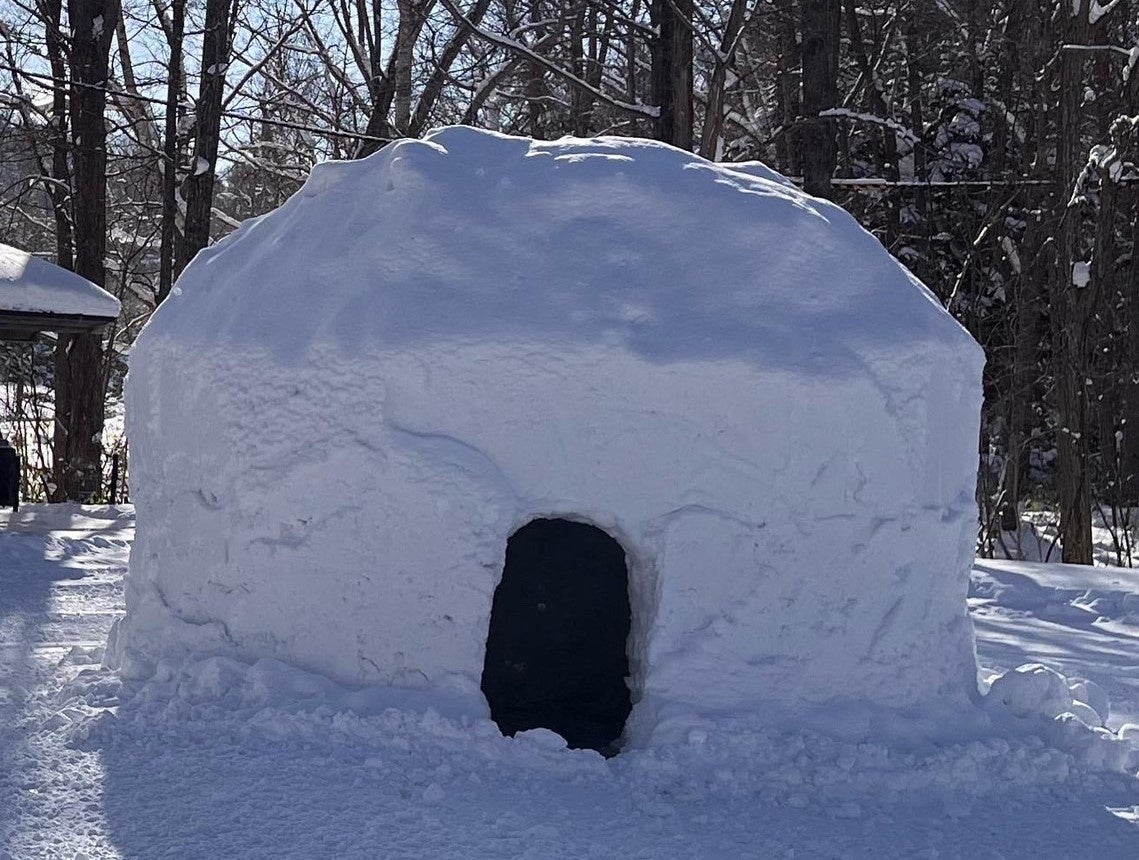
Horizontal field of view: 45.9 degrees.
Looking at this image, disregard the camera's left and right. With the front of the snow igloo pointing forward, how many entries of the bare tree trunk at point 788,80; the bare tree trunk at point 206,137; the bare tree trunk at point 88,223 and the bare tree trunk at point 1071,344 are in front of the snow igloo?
0

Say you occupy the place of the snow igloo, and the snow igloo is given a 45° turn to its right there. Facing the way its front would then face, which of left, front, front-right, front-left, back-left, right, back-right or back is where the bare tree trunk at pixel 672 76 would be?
back-right

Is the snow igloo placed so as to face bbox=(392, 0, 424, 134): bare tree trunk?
no

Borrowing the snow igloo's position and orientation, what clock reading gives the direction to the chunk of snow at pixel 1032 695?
The chunk of snow is roughly at 9 o'clock from the snow igloo.

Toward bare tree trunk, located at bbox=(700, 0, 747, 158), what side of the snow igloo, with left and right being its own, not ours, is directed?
back

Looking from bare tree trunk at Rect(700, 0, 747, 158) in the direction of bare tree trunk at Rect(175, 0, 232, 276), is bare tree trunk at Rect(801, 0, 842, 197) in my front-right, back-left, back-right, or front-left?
back-left

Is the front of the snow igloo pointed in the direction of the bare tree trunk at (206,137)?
no

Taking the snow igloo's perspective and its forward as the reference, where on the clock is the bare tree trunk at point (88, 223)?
The bare tree trunk is roughly at 5 o'clock from the snow igloo.

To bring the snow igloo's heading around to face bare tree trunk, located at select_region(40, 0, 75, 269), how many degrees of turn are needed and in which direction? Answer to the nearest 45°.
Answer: approximately 135° to its right

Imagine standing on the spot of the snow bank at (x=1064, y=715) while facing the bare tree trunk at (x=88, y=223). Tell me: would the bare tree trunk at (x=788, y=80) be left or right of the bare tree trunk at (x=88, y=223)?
right

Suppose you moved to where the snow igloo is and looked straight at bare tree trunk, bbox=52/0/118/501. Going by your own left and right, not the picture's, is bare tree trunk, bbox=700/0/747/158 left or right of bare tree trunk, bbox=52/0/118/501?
right

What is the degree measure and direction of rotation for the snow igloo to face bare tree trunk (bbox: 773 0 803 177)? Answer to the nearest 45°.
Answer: approximately 180°

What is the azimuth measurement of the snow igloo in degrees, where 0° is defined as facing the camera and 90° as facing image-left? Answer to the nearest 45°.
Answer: approximately 0°

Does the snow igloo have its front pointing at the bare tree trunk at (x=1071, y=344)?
no

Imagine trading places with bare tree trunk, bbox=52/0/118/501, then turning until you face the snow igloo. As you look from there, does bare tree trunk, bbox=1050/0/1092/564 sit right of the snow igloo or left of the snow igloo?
left

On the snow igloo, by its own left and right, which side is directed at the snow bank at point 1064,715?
left
